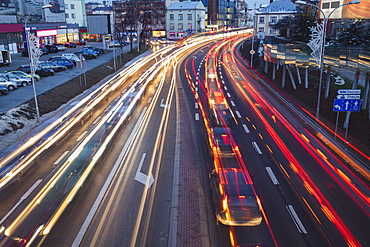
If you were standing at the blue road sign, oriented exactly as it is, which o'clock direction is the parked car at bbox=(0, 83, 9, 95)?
The parked car is roughly at 3 o'clock from the blue road sign.

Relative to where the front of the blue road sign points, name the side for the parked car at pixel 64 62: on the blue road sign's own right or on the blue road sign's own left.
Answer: on the blue road sign's own right
